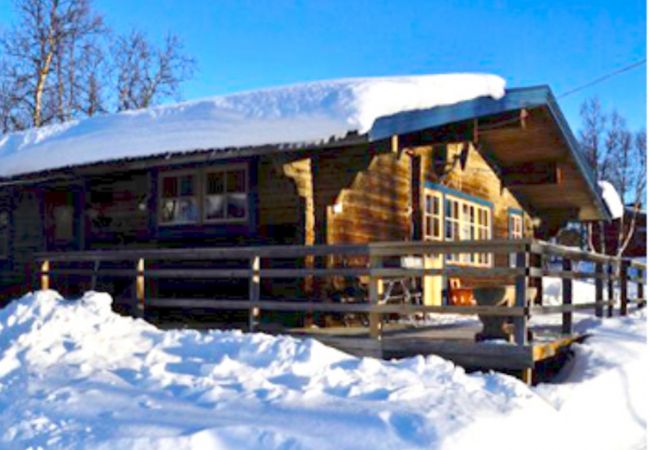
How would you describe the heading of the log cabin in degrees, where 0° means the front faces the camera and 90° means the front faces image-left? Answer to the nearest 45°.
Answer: approximately 315°
